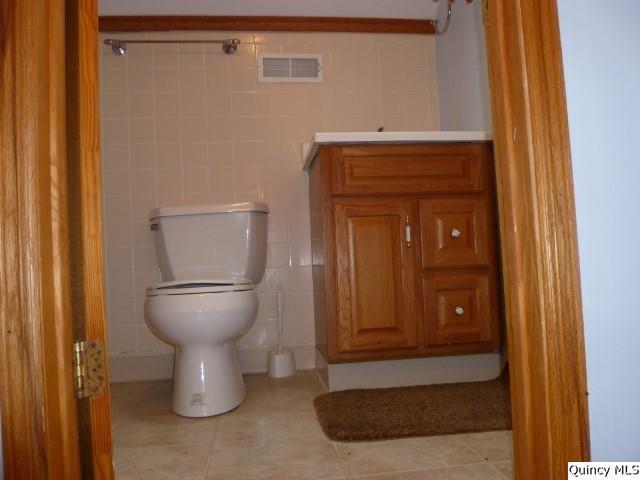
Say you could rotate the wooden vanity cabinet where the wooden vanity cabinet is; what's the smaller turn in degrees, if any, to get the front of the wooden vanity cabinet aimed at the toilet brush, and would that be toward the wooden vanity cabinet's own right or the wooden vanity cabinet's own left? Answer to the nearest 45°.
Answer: approximately 135° to the wooden vanity cabinet's own right

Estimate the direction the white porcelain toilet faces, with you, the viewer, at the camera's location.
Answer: facing the viewer

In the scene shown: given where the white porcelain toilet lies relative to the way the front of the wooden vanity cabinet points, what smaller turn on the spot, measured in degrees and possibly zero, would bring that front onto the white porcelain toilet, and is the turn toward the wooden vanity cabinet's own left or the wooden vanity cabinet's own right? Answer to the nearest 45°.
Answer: approximately 90° to the wooden vanity cabinet's own right

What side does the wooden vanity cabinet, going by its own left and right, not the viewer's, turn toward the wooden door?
front

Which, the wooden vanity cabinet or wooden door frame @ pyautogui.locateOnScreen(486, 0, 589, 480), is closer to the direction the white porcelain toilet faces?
the wooden door frame

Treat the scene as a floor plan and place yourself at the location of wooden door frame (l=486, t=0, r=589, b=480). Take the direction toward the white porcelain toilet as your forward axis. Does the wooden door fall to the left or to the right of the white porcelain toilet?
left

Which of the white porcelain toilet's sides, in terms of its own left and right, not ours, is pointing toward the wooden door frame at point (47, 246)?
front

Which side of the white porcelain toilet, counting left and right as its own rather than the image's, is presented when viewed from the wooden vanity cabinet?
left

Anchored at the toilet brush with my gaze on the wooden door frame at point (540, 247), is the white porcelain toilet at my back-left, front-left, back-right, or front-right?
front-right

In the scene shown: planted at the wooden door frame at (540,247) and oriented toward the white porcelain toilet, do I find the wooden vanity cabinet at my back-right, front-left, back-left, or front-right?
front-right

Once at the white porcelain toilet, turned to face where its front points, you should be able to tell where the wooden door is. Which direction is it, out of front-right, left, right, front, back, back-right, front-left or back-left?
front

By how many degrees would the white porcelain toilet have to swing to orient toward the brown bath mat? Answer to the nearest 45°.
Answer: approximately 45° to its left

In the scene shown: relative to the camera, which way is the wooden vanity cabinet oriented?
toward the camera

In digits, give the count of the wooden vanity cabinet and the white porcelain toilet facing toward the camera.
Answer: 2

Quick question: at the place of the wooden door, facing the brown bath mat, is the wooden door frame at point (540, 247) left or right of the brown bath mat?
right

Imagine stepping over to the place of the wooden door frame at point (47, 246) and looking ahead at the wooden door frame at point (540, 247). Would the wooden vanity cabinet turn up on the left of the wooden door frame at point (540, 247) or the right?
left
